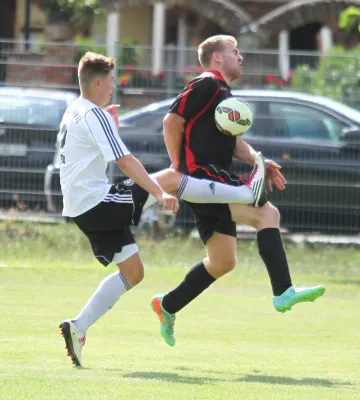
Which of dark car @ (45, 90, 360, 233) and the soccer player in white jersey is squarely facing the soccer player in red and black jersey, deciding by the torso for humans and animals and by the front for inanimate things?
the soccer player in white jersey

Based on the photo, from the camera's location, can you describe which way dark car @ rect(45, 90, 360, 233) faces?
facing to the right of the viewer

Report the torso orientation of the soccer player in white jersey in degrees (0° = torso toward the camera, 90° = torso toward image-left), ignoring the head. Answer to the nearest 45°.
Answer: approximately 225°

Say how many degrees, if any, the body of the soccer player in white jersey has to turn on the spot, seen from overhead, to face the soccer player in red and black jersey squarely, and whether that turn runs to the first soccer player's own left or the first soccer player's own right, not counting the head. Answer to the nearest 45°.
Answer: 0° — they already face them

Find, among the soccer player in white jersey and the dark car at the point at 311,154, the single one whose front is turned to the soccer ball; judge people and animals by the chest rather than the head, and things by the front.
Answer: the soccer player in white jersey

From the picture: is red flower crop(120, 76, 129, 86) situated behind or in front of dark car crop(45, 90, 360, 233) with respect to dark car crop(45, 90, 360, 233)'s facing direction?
behind
